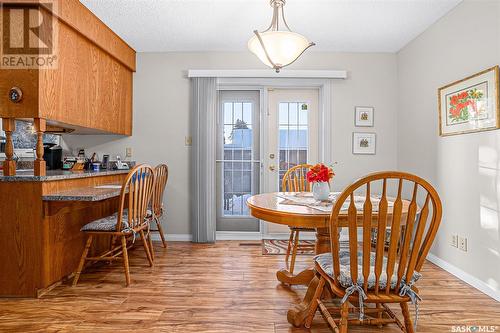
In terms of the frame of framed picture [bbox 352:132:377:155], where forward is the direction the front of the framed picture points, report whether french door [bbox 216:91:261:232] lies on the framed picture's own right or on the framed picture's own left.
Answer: on the framed picture's own right

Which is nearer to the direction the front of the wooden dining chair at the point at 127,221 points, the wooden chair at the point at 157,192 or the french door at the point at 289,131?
the wooden chair

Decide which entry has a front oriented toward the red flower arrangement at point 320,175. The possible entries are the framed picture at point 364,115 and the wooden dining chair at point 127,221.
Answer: the framed picture

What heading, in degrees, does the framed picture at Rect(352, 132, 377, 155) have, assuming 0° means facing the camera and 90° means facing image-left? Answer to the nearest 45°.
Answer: approximately 0°

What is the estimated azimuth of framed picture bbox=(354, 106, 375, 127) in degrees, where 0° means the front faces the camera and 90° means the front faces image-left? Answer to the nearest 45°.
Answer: approximately 0°

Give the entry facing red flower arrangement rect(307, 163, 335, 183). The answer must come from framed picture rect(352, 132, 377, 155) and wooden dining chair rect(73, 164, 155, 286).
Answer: the framed picture

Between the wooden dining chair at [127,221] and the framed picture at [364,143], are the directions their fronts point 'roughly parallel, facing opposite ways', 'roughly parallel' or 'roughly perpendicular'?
roughly perpendicular

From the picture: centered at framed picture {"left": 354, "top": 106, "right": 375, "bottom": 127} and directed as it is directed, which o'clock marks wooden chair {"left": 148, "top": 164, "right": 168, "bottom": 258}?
The wooden chair is roughly at 2 o'clock from the framed picture.

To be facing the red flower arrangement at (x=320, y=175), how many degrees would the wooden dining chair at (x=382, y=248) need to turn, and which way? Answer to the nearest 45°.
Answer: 0° — it already faces it

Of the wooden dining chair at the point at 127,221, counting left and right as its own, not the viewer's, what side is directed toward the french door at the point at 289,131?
right

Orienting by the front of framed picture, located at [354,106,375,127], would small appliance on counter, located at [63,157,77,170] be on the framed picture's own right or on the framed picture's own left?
on the framed picture's own right
